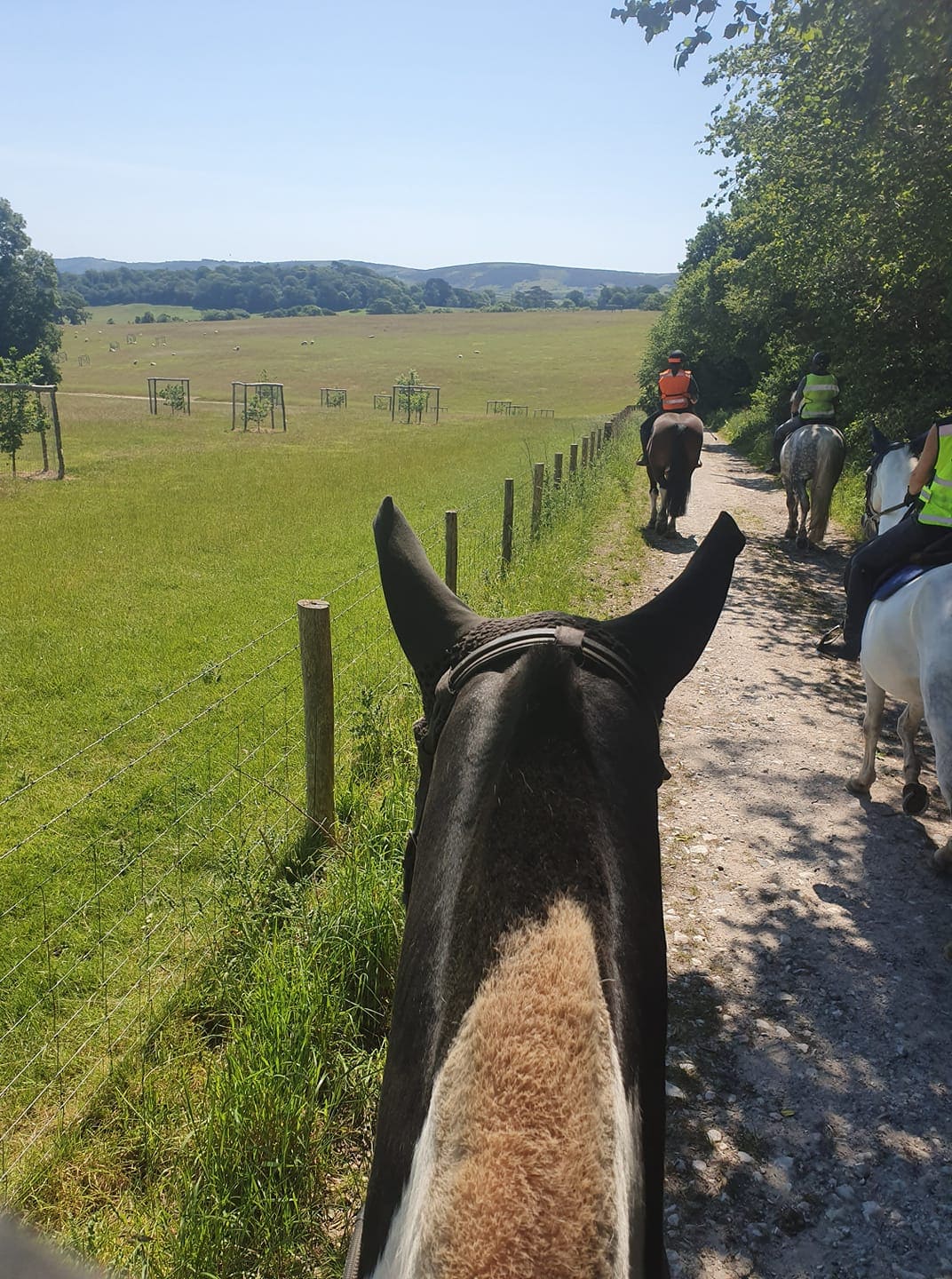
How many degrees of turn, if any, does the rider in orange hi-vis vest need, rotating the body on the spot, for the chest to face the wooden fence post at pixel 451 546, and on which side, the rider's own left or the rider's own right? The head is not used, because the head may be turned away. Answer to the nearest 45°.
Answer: approximately 180°

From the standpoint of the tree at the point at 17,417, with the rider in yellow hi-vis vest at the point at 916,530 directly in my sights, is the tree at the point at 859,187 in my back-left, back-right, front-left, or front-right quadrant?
front-left

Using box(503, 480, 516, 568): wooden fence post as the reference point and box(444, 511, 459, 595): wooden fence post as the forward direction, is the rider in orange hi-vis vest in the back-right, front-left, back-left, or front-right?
back-left

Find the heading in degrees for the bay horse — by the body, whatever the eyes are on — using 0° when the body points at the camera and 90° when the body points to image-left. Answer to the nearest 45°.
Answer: approximately 180°

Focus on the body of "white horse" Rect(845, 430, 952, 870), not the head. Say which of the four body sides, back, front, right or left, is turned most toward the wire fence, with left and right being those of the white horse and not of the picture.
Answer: left

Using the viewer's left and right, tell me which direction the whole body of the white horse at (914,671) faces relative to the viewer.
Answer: facing away from the viewer and to the left of the viewer

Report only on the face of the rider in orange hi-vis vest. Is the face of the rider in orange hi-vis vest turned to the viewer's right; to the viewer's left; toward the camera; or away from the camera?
away from the camera

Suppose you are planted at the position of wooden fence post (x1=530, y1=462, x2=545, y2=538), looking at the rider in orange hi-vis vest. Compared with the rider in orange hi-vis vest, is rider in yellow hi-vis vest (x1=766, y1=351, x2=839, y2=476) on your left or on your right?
right

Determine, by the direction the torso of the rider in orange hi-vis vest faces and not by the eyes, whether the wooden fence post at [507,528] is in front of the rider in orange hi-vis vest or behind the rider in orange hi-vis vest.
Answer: behind

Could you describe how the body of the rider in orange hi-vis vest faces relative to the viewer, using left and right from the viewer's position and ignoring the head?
facing away from the viewer

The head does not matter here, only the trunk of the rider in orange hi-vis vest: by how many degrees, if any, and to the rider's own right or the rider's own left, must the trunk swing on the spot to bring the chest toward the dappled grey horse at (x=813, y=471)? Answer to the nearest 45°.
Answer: approximately 135° to the rider's own right
